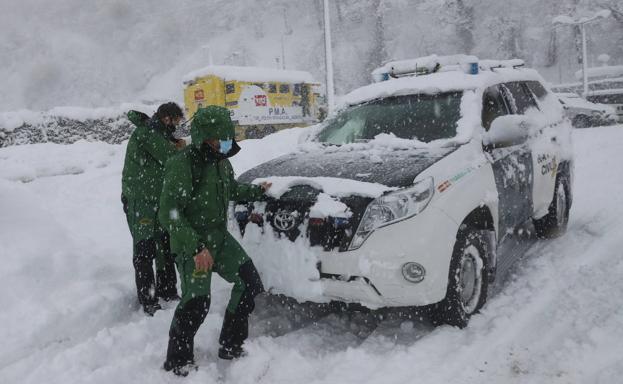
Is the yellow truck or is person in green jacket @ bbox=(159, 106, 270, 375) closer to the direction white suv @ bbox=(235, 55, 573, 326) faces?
the person in green jacket

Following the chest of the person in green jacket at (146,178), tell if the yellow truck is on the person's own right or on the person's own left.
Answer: on the person's own left

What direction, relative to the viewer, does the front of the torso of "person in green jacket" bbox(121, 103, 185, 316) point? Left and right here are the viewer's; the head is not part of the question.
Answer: facing to the right of the viewer

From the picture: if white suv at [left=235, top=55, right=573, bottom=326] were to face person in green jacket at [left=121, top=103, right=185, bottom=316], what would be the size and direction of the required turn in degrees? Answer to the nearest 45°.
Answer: approximately 45° to its right

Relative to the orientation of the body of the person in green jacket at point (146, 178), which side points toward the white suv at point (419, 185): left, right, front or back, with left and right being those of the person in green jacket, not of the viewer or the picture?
front

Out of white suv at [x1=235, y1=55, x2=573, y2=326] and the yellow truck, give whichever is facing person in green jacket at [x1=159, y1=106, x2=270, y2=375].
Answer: the white suv

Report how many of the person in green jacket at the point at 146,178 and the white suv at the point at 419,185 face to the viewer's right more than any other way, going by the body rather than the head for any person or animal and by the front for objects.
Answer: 1
